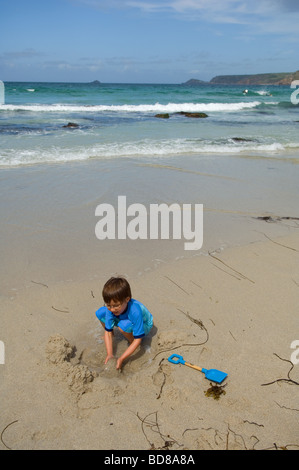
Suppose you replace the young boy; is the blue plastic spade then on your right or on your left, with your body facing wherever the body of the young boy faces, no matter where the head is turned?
on your left

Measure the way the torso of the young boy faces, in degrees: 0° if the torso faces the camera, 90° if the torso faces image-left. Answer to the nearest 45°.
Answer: approximately 45°
